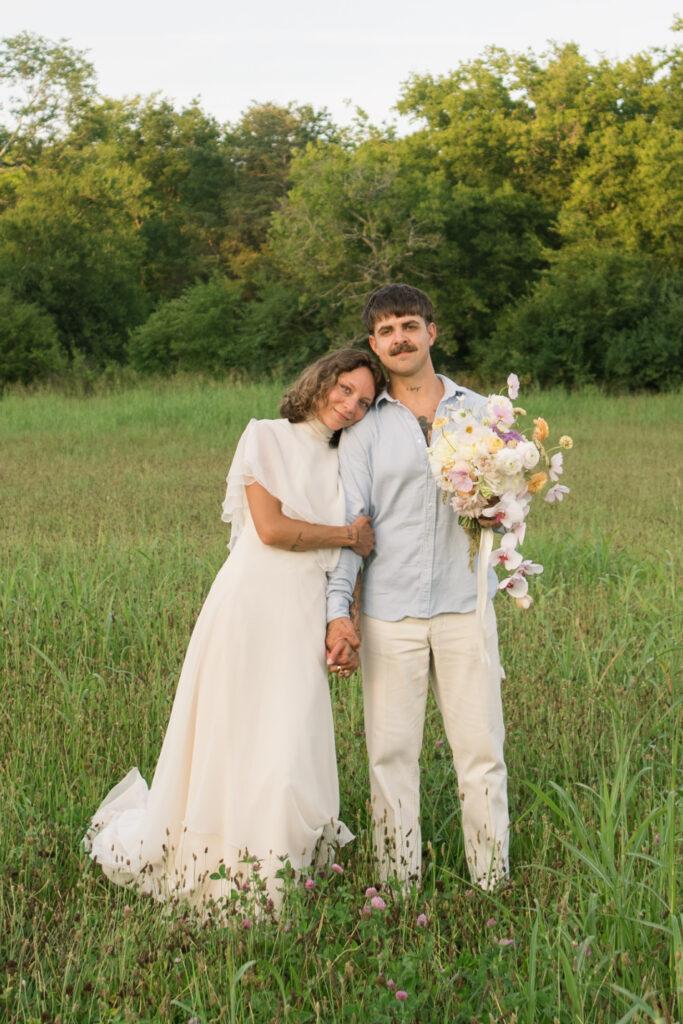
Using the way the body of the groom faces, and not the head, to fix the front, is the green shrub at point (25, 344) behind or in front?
behind

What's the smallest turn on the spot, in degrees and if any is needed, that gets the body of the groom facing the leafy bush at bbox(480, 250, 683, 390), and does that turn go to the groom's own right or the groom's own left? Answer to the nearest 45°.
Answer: approximately 180°

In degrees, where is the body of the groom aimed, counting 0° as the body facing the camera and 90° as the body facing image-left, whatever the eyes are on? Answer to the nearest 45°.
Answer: approximately 0°

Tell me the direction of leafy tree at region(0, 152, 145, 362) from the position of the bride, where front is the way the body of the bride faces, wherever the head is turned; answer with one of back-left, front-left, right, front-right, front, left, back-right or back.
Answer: back-left

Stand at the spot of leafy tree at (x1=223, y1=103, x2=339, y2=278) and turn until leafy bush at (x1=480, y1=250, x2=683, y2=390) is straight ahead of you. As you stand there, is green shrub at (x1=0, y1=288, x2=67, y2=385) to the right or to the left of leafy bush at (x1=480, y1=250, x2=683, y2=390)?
right

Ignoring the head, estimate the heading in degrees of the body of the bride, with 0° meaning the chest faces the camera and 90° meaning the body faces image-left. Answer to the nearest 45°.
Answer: approximately 315°

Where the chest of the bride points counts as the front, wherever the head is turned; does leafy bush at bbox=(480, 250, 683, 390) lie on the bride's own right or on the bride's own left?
on the bride's own left

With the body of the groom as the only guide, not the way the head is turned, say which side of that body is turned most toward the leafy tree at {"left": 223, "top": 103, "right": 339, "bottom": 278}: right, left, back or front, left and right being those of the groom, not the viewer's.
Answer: back

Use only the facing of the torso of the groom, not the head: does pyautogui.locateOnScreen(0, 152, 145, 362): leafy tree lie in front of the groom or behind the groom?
behind

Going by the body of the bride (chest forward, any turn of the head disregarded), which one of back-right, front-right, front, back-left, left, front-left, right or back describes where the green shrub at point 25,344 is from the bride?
back-left
